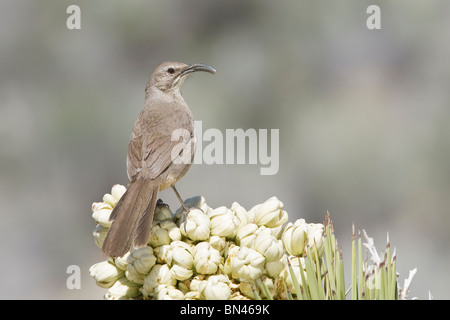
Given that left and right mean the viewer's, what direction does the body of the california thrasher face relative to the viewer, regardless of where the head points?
facing away from the viewer and to the right of the viewer
